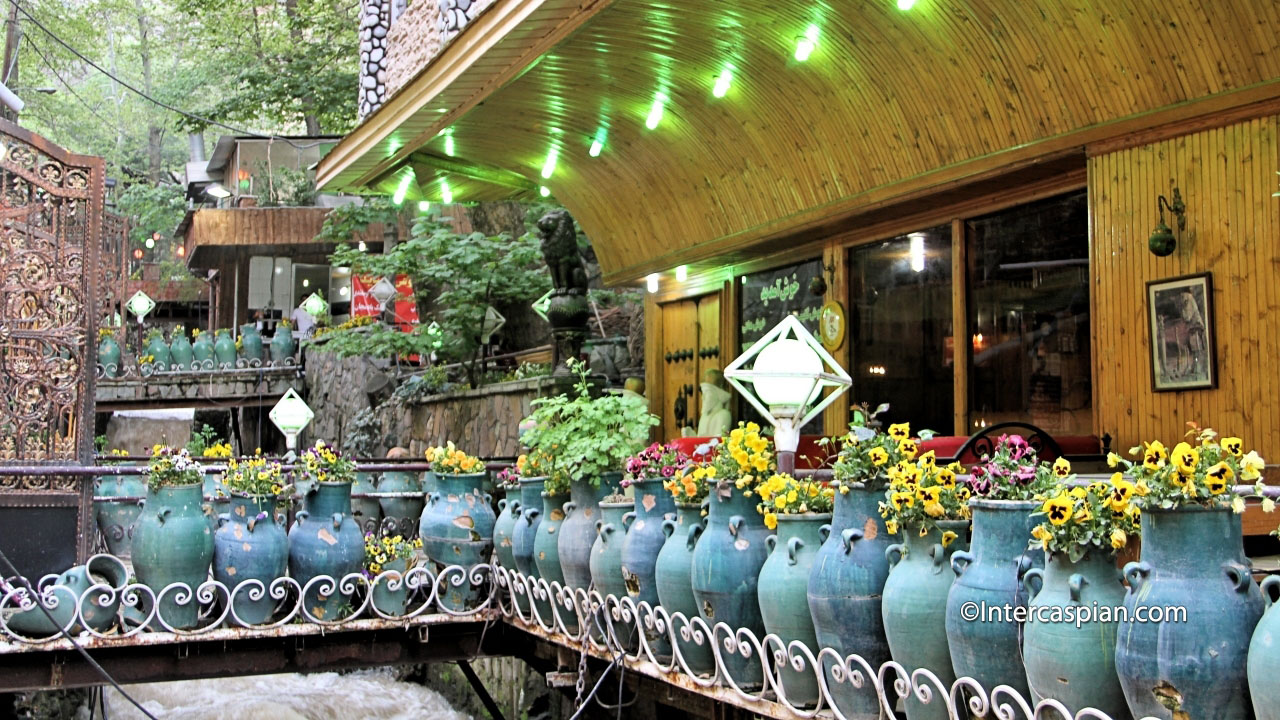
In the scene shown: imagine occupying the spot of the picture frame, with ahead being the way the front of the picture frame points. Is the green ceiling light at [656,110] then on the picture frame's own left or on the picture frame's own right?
on the picture frame's own right

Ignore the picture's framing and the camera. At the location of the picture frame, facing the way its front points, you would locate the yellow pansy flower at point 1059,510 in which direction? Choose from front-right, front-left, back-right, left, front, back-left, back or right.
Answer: front-left

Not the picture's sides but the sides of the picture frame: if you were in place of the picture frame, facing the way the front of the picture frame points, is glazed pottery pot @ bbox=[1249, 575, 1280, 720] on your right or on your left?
on your left

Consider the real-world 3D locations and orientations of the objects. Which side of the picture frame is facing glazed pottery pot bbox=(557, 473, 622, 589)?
front

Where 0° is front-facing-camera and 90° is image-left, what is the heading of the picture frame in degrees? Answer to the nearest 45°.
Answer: approximately 45°

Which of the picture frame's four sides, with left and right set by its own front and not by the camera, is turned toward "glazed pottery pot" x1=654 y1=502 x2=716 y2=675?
front

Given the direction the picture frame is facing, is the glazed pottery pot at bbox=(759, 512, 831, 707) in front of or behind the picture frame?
in front

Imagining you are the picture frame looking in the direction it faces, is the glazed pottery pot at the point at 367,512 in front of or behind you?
in front

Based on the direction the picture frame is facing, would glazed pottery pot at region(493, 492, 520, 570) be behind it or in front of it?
in front

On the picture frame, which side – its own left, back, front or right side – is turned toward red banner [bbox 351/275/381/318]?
right

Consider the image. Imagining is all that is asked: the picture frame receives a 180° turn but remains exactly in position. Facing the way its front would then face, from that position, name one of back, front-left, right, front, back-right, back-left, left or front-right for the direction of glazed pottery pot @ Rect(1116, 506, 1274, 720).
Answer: back-right
